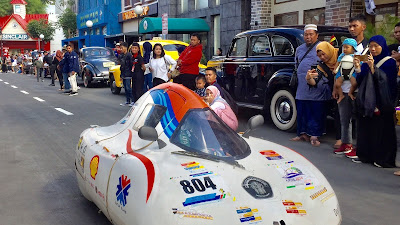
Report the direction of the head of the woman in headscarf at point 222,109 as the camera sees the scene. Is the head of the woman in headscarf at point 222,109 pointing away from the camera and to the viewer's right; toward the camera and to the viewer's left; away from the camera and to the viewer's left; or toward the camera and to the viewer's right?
toward the camera and to the viewer's left

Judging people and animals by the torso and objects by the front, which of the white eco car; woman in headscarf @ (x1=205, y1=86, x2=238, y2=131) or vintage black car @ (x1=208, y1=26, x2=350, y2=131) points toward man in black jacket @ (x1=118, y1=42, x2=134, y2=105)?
the vintage black car

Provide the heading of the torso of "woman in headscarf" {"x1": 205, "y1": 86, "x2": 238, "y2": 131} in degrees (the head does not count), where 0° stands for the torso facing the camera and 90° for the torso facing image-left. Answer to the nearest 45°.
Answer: approximately 45°

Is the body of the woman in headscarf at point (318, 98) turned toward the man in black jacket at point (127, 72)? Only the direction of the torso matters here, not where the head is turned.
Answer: no

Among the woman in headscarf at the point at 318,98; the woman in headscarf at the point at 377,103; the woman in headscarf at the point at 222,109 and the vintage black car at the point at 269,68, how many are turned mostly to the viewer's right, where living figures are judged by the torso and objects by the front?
0

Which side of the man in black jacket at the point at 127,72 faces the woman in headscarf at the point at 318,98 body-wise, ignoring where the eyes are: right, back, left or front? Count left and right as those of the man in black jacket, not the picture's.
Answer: left

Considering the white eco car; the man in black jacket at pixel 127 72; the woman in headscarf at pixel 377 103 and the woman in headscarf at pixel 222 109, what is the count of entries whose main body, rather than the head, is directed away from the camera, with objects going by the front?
0

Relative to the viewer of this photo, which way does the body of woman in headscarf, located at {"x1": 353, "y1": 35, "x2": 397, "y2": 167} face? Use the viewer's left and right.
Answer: facing the viewer and to the left of the viewer

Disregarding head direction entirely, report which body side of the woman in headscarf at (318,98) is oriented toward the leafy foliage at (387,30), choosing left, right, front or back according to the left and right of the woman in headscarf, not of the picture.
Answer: back

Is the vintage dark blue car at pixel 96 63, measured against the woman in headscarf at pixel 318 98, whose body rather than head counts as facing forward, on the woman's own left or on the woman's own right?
on the woman's own right

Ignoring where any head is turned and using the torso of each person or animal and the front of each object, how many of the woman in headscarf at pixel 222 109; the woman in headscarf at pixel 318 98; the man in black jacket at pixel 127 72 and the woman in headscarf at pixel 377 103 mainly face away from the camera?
0

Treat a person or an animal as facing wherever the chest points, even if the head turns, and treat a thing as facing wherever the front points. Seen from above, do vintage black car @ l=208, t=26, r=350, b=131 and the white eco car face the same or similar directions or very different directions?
very different directions

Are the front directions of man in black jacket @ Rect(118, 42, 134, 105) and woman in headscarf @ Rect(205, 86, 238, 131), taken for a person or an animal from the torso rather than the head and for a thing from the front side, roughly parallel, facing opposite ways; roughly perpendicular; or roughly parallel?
roughly parallel
